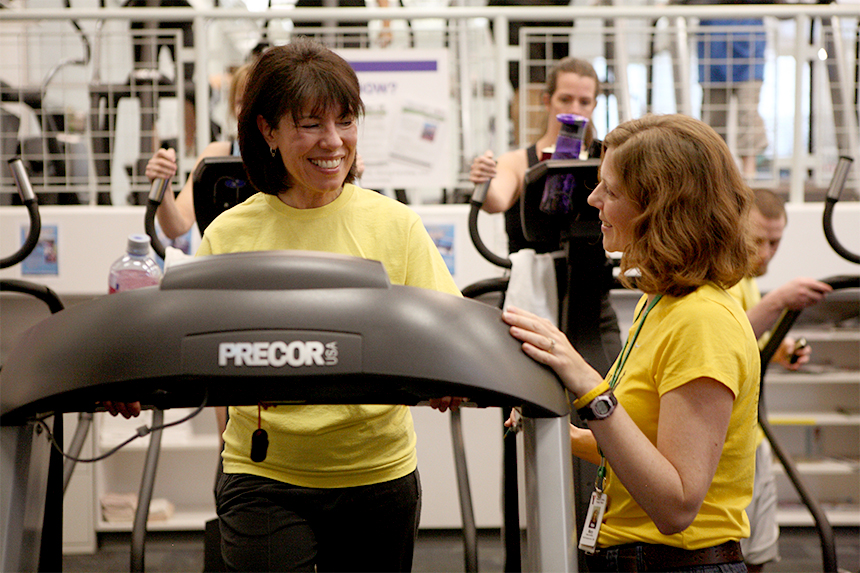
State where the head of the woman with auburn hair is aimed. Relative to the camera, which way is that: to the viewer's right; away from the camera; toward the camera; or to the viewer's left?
to the viewer's left

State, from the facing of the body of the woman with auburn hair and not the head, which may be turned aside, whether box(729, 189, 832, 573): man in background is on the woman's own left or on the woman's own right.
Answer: on the woman's own right

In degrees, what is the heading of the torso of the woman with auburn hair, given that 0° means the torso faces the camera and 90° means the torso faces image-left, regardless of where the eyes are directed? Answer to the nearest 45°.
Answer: approximately 90°

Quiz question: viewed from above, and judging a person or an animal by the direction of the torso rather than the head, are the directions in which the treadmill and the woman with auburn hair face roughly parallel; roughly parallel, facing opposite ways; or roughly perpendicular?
roughly perpendicular
